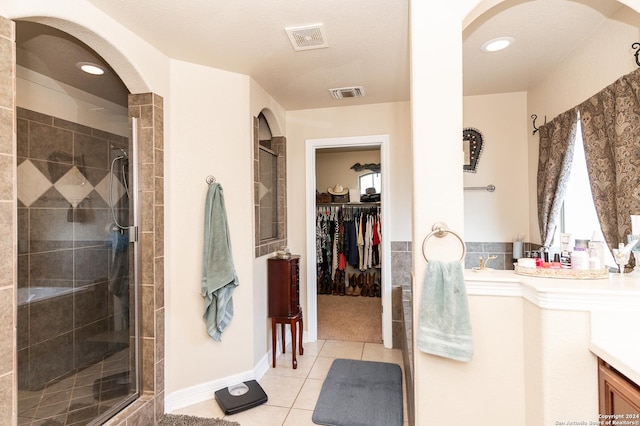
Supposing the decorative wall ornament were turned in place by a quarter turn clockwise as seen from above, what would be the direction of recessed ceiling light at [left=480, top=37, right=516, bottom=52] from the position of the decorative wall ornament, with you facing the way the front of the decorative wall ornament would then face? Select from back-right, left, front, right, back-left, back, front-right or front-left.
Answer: left

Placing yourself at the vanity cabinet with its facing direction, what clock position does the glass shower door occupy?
The glass shower door is roughly at 1 o'clock from the vanity cabinet.

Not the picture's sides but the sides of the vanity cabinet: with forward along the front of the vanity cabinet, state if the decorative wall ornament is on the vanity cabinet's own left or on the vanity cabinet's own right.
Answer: on the vanity cabinet's own right

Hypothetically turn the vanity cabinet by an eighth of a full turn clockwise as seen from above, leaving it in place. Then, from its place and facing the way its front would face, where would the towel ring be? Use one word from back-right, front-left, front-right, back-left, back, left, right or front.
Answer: front

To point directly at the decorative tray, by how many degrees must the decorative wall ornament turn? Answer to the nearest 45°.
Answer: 0° — it already faces it

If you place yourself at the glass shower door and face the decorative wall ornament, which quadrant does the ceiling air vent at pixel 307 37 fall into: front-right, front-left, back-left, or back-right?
front-right

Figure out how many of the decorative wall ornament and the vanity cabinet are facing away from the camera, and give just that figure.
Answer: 0

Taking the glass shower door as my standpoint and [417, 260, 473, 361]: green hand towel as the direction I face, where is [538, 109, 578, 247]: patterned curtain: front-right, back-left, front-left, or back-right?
front-left

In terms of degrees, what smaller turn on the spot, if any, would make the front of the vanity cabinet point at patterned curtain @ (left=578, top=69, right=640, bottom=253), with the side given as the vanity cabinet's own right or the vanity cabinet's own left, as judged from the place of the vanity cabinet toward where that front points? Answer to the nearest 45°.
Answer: approximately 135° to the vanity cabinet's own right

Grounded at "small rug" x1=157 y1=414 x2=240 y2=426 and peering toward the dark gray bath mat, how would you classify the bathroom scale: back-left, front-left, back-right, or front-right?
front-left

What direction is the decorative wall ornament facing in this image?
toward the camera

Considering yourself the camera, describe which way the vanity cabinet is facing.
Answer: facing the viewer and to the left of the viewer
